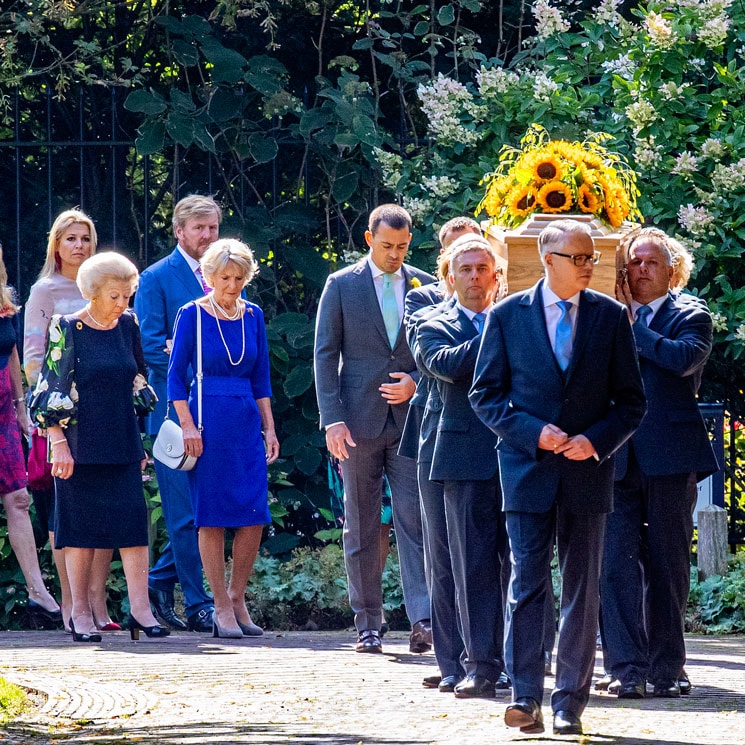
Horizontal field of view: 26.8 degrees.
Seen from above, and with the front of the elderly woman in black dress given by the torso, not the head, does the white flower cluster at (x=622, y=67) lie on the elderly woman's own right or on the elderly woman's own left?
on the elderly woman's own left

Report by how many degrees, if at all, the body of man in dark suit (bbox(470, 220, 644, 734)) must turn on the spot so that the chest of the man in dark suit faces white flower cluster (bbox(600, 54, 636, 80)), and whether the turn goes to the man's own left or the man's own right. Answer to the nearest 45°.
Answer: approximately 180°

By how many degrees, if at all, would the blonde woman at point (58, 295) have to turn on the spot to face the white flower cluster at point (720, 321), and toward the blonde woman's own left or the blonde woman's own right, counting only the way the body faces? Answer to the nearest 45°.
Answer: approximately 45° to the blonde woman's own left

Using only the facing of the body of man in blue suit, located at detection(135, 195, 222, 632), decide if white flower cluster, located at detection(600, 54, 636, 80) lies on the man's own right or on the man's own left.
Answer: on the man's own left

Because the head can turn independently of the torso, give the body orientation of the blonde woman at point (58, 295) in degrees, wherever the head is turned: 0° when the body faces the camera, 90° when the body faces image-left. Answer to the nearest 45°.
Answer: approximately 315°

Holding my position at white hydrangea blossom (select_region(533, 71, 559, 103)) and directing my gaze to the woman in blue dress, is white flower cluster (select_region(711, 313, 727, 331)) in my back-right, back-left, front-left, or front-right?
back-left

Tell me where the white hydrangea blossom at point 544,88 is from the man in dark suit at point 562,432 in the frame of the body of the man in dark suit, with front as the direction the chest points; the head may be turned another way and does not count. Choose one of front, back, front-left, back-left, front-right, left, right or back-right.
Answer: back

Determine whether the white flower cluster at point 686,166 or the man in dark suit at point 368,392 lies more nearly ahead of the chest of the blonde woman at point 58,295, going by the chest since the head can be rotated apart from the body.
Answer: the man in dark suit
